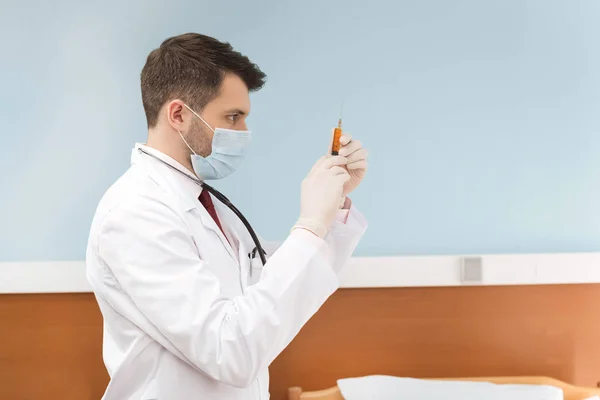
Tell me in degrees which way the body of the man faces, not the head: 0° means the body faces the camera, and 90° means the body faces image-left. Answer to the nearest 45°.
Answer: approximately 270°

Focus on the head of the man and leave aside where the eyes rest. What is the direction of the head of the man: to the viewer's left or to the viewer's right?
to the viewer's right
